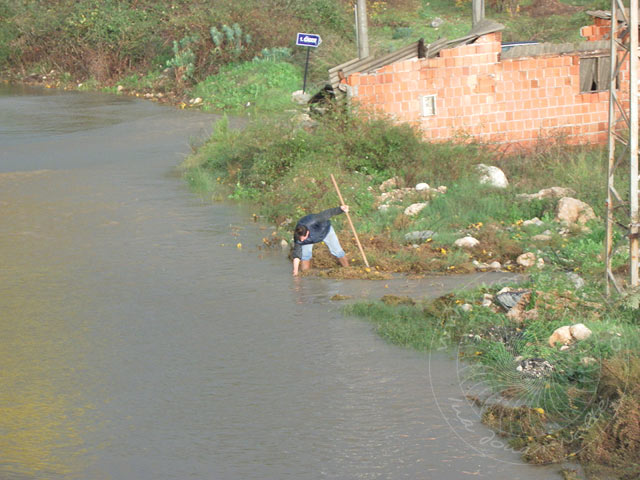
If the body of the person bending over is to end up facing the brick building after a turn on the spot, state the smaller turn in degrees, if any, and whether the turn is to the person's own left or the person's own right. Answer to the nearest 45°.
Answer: approximately 180°

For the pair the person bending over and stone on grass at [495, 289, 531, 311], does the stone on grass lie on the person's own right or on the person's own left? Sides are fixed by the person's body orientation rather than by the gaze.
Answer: on the person's own left

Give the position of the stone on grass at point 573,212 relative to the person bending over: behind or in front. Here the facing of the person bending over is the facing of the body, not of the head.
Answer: behind

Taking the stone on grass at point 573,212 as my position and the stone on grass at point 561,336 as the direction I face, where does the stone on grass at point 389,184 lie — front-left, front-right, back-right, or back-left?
back-right

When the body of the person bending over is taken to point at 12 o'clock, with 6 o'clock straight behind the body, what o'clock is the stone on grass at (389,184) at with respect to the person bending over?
The stone on grass is roughly at 5 o'clock from the person bending over.

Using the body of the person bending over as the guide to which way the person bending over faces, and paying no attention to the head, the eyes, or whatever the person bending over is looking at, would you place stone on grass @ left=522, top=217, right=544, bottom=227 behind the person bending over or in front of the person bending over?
behind

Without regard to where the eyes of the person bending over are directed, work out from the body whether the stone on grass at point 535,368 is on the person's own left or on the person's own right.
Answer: on the person's own left

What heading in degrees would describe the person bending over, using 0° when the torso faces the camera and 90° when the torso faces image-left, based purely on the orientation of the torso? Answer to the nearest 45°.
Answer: approximately 45°

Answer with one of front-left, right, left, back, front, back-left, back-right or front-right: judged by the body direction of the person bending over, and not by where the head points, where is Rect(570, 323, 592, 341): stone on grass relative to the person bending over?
left

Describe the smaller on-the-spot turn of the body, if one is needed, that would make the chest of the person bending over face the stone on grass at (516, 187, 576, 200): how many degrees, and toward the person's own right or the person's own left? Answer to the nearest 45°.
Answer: approximately 180°

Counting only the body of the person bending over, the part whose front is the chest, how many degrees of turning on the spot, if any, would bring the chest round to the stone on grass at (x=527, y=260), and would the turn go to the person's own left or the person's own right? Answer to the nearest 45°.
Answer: approximately 135° to the person's own left

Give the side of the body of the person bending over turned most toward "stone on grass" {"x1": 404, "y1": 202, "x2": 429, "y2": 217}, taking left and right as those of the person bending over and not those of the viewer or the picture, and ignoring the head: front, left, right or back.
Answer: back

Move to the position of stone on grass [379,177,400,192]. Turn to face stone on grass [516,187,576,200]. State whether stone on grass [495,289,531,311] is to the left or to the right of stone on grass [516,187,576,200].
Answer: right

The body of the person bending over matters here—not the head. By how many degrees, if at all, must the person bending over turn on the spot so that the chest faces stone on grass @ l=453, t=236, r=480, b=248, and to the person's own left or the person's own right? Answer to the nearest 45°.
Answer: approximately 135° to the person's own left
